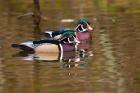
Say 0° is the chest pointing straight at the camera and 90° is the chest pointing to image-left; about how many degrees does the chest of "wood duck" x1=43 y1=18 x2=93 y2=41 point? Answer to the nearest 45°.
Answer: approximately 270°

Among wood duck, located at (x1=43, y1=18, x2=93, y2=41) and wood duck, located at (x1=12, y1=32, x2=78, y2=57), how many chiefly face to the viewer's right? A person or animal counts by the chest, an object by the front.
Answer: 2

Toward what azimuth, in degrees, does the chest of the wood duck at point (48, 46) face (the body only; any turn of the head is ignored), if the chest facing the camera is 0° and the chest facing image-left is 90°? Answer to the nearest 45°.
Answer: approximately 270°
